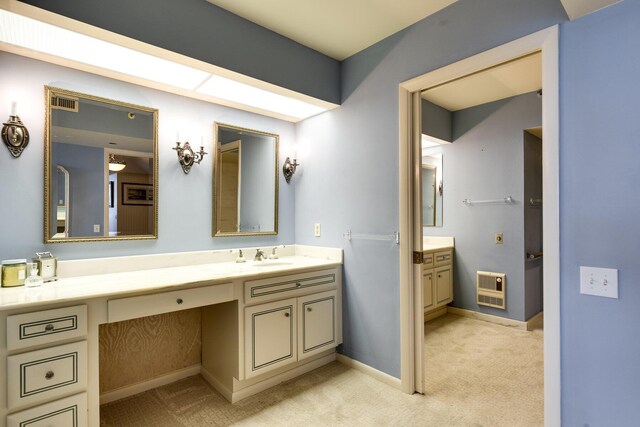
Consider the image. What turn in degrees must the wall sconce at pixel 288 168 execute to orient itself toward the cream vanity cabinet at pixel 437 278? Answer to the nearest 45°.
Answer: approximately 45° to its left

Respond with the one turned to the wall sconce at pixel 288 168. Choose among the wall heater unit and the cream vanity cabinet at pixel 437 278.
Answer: the wall heater unit

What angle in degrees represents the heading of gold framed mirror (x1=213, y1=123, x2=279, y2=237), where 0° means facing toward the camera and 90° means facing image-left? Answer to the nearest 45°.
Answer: approximately 315°

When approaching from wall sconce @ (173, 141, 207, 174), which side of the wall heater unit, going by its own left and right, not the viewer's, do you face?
front

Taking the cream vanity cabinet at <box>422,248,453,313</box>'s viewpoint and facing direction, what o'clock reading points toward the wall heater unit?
The wall heater unit is roughly at 10 o'clock from the cream vanity cabinet.

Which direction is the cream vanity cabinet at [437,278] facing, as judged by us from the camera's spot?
facing the viewer and to the right of the viewer

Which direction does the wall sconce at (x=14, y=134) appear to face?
toward the camera

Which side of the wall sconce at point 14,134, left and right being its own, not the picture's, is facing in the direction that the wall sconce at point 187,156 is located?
left

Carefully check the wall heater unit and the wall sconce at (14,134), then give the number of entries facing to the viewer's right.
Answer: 0

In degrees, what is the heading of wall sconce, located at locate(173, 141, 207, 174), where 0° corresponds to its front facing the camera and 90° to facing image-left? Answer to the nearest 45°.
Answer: approximately 315°
